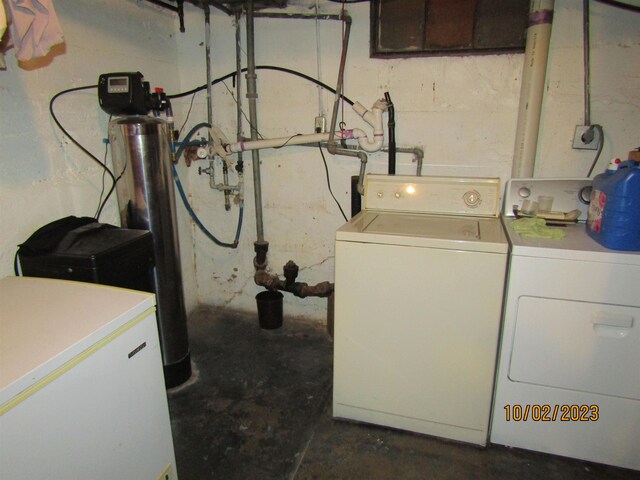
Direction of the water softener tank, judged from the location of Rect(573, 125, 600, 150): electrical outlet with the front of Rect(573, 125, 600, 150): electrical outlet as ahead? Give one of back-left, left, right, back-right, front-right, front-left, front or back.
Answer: front-right

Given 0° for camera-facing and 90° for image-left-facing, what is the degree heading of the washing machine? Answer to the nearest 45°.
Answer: approximately 0°

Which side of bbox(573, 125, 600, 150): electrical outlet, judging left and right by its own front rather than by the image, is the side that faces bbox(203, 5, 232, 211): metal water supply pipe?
right

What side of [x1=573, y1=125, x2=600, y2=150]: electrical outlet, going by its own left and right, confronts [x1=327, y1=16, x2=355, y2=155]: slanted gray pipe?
right

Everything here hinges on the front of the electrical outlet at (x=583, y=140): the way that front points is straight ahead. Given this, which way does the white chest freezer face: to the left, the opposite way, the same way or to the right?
to the left

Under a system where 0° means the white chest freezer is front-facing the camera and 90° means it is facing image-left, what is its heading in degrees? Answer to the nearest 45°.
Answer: approximately 315°

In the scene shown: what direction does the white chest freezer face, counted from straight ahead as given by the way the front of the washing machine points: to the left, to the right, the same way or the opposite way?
to the left

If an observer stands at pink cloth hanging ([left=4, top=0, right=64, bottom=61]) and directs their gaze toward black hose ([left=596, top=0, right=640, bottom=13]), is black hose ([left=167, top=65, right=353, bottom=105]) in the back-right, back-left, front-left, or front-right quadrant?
front-left

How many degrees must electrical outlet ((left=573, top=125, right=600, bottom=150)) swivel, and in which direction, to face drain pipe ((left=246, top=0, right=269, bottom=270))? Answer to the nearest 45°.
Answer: approximately 90° to its right

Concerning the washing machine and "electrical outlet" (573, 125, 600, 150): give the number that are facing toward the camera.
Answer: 2

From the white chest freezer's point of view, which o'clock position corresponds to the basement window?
The basement window is roughly at 10 o'clock from the white chest freezer.

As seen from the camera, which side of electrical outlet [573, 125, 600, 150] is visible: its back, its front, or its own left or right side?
front

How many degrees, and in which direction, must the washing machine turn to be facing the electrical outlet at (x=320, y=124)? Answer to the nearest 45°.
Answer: approximately 135° to its right

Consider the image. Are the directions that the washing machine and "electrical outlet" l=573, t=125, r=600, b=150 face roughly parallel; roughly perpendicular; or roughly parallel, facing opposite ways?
roughly parallel

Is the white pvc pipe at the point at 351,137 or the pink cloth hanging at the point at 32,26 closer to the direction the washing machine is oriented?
the pink cloth hanging

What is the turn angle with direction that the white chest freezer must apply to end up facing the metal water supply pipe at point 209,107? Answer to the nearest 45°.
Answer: approximately 90° to its left
